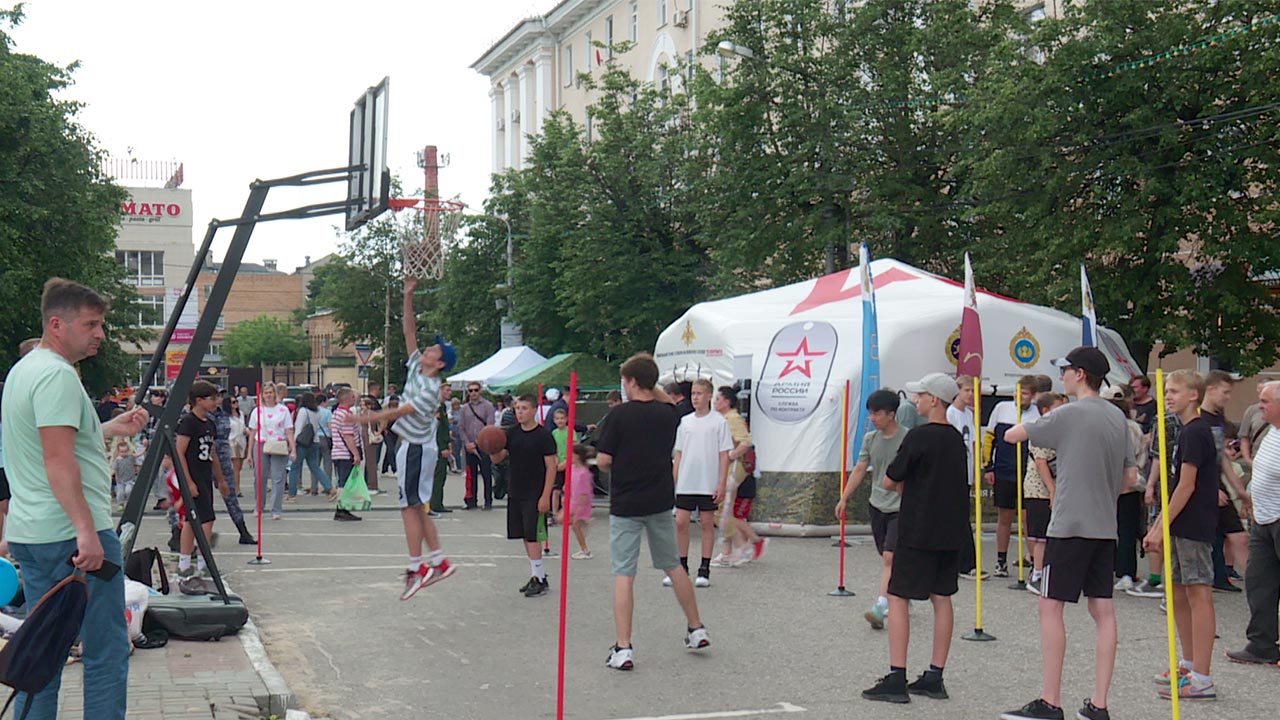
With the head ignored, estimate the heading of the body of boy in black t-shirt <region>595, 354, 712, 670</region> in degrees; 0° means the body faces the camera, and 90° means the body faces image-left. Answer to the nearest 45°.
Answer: approximately 135°

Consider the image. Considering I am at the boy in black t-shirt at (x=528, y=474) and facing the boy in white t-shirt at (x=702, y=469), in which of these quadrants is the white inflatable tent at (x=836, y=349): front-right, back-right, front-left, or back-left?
front-left

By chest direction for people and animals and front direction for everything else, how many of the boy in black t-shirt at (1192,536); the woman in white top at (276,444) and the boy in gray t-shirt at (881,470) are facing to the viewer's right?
0

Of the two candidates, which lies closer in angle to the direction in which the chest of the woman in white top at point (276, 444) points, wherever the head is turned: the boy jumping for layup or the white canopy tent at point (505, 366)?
the boy jumping for layup

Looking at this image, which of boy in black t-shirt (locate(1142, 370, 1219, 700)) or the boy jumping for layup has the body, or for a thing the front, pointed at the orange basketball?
the boy in black t-shirt

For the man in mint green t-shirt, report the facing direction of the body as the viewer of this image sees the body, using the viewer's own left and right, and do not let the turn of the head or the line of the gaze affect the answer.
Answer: facing to the right of the viewer

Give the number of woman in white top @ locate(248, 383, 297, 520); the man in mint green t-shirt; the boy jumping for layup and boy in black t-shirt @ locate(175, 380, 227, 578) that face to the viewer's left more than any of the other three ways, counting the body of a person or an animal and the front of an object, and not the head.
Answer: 1

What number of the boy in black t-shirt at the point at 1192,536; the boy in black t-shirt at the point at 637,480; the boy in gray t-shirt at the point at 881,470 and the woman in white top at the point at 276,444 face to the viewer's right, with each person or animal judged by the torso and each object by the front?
0

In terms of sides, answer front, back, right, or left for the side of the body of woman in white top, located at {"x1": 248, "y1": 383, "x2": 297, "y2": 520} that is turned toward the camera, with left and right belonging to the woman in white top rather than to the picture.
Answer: front

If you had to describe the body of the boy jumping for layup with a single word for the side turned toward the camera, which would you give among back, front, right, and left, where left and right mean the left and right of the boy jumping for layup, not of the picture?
left

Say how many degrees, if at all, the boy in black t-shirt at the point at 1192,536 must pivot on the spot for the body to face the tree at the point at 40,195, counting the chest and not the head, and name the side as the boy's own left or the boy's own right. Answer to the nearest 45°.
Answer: approximately 45° to the boy's own right

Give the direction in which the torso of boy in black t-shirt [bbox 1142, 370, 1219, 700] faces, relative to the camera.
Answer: to the viewer's left

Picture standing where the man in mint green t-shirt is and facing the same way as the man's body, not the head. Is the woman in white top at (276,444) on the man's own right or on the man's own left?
on the man's own left

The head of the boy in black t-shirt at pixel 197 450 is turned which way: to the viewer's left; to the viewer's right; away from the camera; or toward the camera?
to the viewer's right

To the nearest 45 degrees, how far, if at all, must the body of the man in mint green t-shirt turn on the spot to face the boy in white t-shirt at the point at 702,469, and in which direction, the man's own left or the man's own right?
approximately 45° to the man's own left

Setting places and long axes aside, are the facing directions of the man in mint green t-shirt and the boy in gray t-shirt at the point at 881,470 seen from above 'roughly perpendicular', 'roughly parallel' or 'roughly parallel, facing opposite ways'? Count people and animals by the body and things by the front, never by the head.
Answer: roughly parallel, facing opposite ways

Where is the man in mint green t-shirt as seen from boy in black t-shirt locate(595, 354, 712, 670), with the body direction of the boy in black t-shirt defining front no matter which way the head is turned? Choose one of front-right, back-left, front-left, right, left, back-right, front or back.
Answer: left
